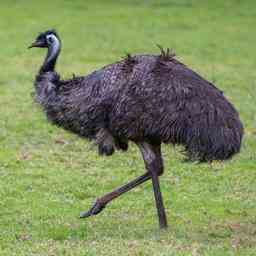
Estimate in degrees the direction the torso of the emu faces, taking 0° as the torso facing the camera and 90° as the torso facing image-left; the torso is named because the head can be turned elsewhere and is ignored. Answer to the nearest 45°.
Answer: approximately 90°
